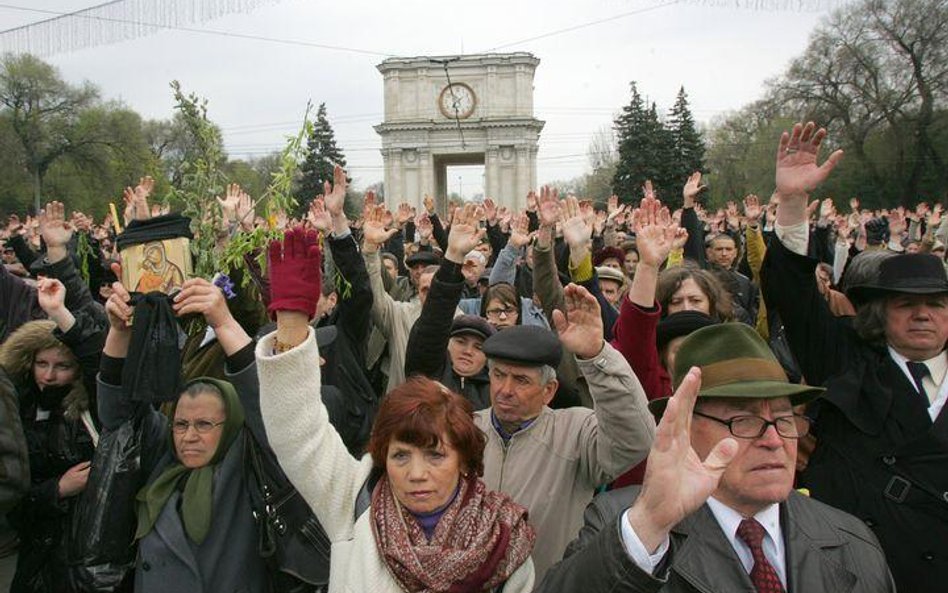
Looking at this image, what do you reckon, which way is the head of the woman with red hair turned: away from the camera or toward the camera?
toward the camera

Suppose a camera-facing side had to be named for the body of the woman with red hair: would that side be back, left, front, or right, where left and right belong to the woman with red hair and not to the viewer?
front

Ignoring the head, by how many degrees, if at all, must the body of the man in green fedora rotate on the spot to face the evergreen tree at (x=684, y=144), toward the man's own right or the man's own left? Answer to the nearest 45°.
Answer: approximately 135° to the man's own left

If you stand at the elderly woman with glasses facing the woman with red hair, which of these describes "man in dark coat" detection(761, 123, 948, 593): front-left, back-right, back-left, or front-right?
front-left

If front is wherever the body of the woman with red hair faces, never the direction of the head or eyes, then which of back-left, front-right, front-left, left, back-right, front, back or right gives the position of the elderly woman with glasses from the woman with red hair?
back-right

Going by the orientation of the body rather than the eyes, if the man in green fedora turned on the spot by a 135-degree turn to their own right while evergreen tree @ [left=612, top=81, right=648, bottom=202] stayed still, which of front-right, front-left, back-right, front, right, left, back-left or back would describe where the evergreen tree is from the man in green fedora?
right

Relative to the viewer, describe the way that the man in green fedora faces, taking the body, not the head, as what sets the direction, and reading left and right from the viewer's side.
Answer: facing the viewer and to the right of the viewer

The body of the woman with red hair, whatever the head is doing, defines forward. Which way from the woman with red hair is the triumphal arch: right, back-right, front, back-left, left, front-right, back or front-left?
back

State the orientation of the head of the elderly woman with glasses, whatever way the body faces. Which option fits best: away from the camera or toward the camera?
toward the camera

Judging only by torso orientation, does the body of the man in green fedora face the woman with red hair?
no

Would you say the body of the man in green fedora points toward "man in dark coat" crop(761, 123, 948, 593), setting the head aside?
no

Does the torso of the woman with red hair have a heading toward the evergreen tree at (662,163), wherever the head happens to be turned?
no

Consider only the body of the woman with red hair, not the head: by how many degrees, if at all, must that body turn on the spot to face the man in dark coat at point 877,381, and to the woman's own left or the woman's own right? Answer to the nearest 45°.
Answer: approximately 90° to the woman's own left

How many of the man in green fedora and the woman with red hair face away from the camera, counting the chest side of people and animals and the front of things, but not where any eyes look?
0
